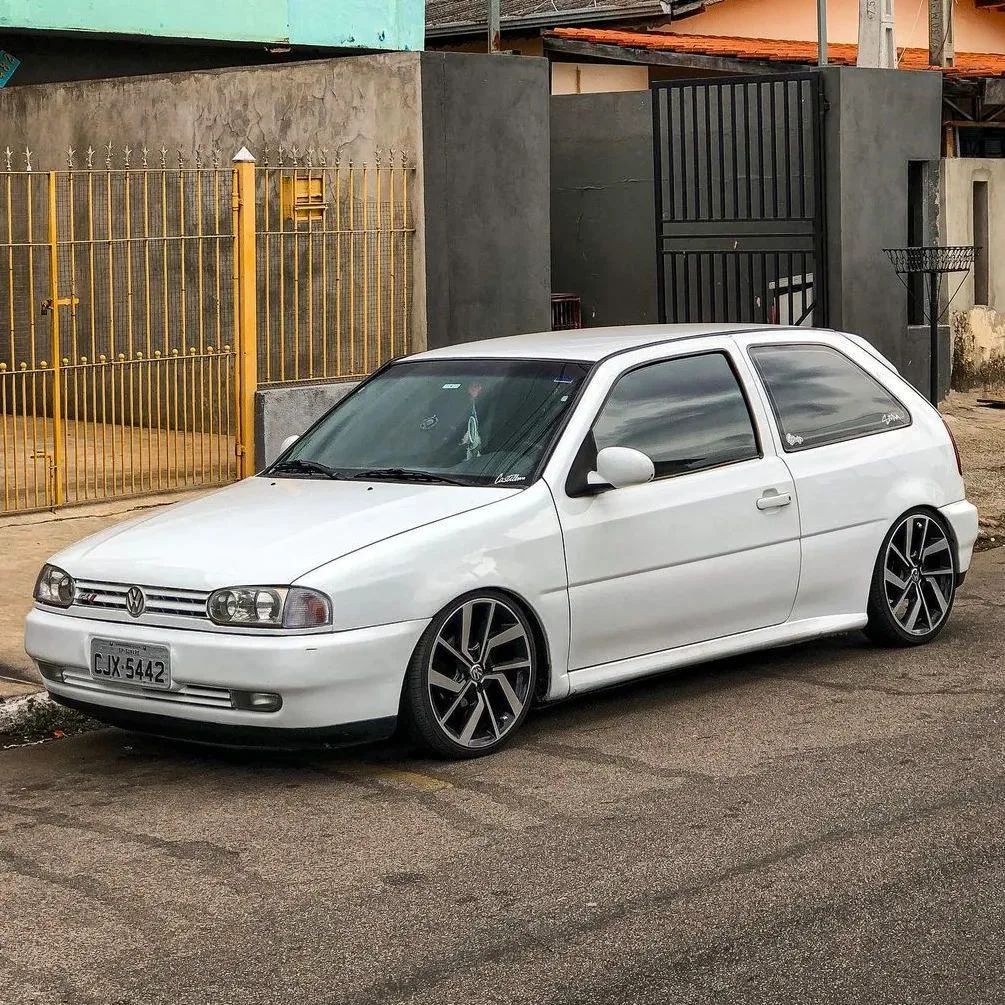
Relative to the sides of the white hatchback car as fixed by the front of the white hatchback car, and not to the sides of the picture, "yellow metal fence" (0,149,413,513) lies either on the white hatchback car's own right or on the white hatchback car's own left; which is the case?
on the white hatchback car's own right

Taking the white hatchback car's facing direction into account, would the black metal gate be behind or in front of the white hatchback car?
behind

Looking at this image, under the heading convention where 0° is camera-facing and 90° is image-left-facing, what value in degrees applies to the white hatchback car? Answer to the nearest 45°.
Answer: approximately 45°

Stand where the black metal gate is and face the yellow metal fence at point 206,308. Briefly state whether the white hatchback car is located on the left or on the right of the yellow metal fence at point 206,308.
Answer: left
